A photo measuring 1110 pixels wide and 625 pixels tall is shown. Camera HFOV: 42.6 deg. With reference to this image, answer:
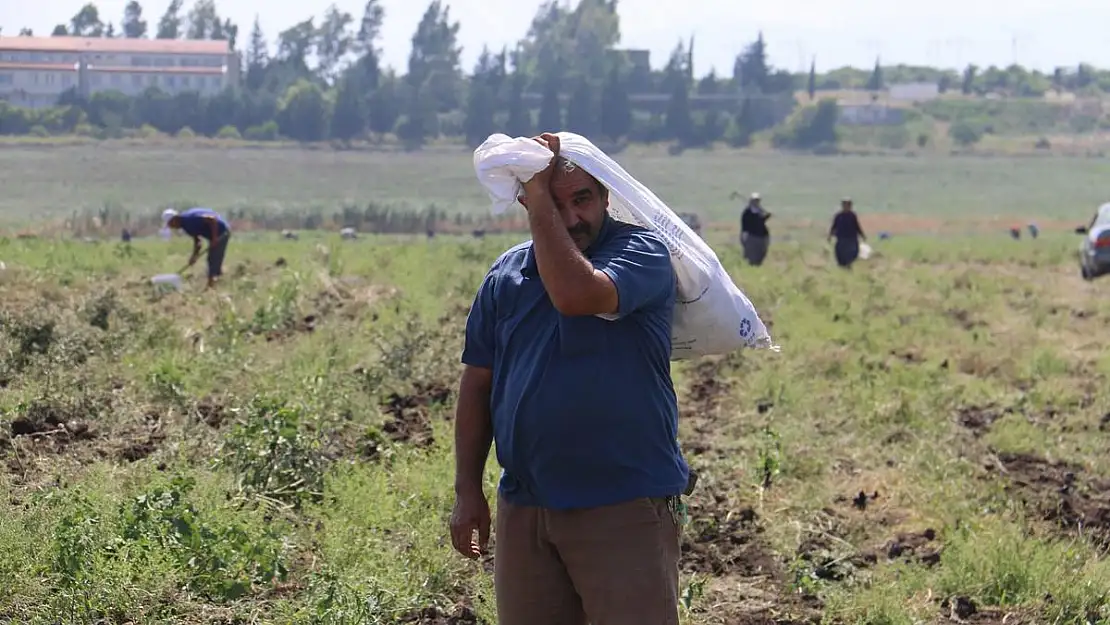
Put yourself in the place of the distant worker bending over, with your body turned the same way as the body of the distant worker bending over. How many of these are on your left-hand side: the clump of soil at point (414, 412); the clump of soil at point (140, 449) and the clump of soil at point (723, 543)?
3

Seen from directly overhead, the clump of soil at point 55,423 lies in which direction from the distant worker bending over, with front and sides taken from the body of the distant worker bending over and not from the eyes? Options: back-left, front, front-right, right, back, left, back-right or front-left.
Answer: left

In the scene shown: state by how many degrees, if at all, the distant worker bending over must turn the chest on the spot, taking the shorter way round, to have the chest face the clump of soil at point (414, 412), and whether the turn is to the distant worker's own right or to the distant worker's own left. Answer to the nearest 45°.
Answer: approximately 90° to the distant worker's own left

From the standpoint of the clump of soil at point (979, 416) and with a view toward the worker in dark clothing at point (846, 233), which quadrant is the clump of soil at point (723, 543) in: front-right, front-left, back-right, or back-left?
back-left

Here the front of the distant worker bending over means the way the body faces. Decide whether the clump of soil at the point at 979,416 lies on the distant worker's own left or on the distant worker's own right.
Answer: on the distant worker's own left

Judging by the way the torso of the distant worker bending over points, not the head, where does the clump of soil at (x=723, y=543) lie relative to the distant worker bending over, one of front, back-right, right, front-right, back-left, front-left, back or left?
left

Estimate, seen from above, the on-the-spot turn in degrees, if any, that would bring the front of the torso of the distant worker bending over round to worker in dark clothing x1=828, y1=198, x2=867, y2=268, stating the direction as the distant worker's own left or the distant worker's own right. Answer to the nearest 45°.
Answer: approximately 180°

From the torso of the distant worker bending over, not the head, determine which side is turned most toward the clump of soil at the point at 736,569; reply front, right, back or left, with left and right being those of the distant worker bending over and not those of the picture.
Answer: left

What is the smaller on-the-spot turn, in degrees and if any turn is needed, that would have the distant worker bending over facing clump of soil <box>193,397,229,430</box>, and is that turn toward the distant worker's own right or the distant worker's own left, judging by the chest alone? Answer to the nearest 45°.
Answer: approximately 90° to the distant worker's own left

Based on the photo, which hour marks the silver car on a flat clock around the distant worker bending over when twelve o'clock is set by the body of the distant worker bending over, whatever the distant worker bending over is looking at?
The silver car is roughly at 6 o'clock from the distant worker bending over.

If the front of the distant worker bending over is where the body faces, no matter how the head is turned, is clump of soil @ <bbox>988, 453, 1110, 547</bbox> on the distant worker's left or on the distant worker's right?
on the distant worker's left

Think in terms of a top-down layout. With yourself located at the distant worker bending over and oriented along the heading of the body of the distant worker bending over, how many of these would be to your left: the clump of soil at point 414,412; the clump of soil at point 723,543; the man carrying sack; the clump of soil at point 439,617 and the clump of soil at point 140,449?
5

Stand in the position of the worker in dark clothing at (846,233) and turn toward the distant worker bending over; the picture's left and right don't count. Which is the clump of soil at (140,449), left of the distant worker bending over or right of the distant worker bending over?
left

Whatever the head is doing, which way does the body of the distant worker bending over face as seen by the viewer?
to the viewer's left

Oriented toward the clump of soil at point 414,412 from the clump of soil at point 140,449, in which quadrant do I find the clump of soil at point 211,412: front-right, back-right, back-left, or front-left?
front-left

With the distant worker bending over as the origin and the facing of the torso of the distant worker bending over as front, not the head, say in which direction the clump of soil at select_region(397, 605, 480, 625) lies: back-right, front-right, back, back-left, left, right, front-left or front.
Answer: left

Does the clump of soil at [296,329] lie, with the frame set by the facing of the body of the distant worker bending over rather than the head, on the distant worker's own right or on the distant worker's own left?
on the distant worker's own left

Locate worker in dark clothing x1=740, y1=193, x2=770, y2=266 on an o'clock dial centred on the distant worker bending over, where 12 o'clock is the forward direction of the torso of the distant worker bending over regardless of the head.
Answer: The worker in dark clothing is roughly at 5 o'clock from the distant worker bending over.
